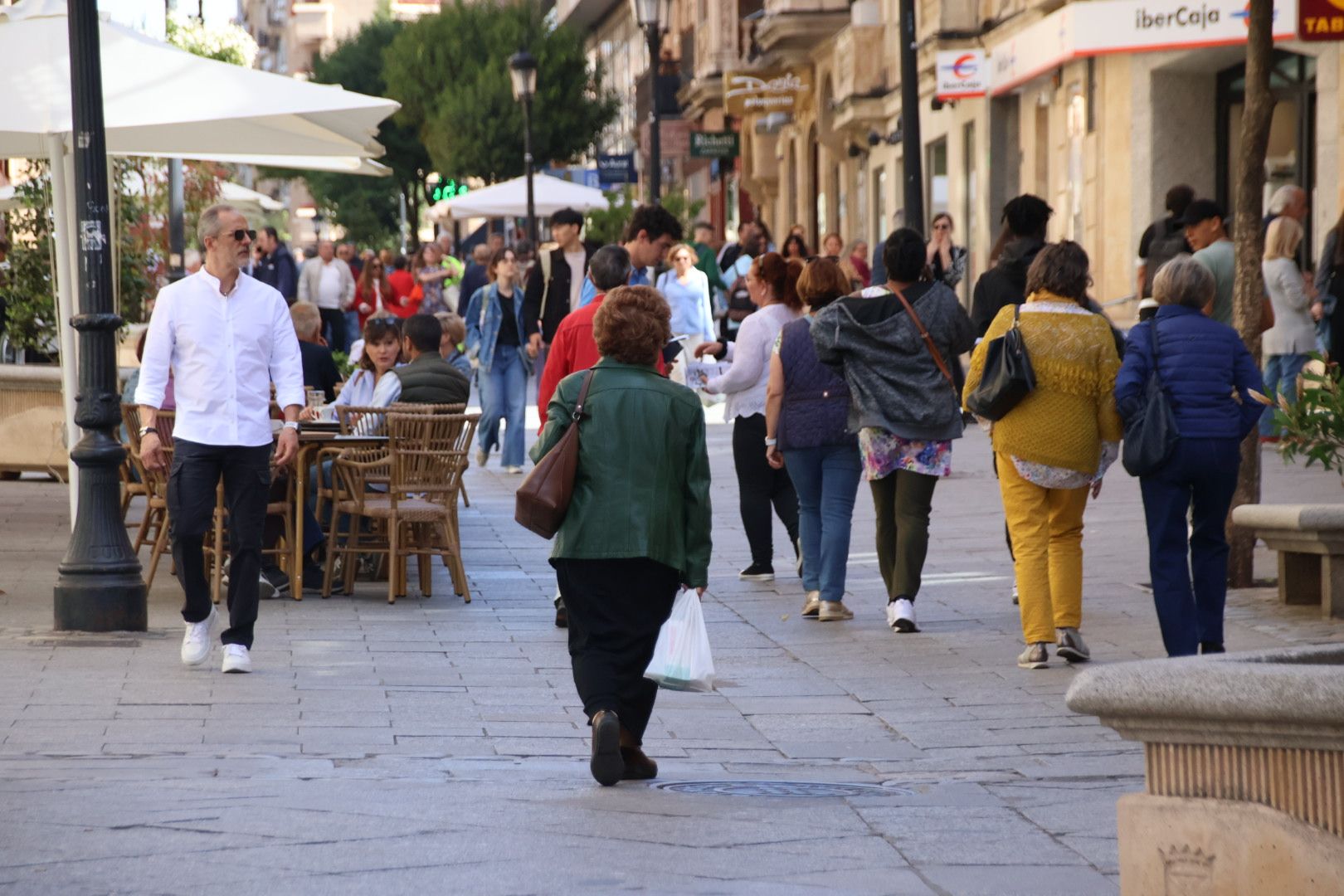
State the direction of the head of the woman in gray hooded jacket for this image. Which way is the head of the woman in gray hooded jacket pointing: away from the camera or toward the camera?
away from the camera

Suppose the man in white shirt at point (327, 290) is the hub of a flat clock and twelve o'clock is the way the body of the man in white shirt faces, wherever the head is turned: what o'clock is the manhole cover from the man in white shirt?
The manhole cover is roughly at 12 o'clock from the man in white shirt.

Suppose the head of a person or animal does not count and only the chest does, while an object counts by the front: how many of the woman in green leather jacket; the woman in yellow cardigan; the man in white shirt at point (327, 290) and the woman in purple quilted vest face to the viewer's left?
0

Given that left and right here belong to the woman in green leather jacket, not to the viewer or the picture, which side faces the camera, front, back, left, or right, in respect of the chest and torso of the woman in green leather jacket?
back

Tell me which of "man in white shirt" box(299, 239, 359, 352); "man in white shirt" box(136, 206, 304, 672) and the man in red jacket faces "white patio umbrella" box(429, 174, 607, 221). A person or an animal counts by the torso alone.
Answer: the man in red jacket

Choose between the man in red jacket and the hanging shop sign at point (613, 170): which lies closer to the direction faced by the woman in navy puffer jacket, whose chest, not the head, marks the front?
the hanging shop sign

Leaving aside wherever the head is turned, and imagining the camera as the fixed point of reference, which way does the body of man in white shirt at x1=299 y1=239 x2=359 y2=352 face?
toward the camera

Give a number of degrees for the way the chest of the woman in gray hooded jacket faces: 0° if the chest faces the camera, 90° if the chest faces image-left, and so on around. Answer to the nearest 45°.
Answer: approximately 180°

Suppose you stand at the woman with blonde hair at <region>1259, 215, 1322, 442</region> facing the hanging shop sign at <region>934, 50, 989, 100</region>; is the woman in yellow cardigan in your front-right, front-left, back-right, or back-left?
back-left

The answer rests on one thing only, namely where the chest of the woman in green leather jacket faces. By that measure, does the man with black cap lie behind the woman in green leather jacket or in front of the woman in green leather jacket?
in front

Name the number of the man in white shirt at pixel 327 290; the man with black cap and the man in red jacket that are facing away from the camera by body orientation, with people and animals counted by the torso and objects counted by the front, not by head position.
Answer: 1

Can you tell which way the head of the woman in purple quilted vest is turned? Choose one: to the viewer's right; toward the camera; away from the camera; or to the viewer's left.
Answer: away from the camera

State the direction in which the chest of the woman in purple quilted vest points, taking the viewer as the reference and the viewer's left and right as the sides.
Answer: facing away from the viewer

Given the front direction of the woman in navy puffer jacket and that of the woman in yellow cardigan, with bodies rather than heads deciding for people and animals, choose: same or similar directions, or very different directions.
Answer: same or similar directions

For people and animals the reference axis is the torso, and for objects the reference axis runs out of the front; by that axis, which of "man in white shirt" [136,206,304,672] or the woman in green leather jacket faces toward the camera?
the man in white shirt

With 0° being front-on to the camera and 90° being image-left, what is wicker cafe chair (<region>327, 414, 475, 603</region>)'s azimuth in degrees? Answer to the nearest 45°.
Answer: approximately 135°

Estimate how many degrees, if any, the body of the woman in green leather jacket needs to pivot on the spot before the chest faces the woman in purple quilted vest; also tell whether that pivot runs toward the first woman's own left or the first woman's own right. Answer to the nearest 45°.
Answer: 0° — they already face them

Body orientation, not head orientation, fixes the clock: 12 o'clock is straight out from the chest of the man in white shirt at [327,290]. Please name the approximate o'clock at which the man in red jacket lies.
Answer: The man in red jacket is roughly at 12 o'clock from the man in white shirt.

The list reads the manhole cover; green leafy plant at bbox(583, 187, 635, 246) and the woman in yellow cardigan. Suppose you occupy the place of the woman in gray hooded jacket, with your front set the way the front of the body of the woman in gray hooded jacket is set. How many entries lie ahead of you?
1

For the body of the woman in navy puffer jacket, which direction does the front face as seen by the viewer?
away from the camera

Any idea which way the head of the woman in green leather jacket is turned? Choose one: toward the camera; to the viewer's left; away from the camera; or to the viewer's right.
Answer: away from the camera
